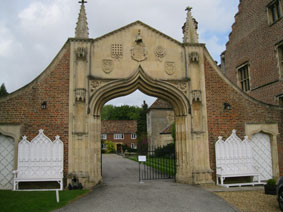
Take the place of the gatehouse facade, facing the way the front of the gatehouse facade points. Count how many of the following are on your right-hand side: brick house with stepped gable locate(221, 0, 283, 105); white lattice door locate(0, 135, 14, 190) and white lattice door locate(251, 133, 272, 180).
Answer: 1

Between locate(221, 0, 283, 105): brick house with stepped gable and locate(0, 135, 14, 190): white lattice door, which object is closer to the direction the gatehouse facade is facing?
the white lattice door

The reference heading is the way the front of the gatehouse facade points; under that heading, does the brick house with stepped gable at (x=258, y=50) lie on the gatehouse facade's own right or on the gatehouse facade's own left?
on the gatehouse facade's own left

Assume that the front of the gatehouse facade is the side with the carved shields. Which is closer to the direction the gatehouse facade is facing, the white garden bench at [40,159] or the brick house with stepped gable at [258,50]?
the white garden bench

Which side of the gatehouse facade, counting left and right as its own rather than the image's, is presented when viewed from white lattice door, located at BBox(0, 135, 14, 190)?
right

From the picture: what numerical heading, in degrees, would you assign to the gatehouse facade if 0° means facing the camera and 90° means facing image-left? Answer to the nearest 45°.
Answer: approximately 0°

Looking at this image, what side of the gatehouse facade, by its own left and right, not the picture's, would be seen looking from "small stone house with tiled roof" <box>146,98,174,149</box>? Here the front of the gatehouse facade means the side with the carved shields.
back

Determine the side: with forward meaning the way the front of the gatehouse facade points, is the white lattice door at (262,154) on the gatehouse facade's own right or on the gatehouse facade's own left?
on the gatehouse facade's own left
